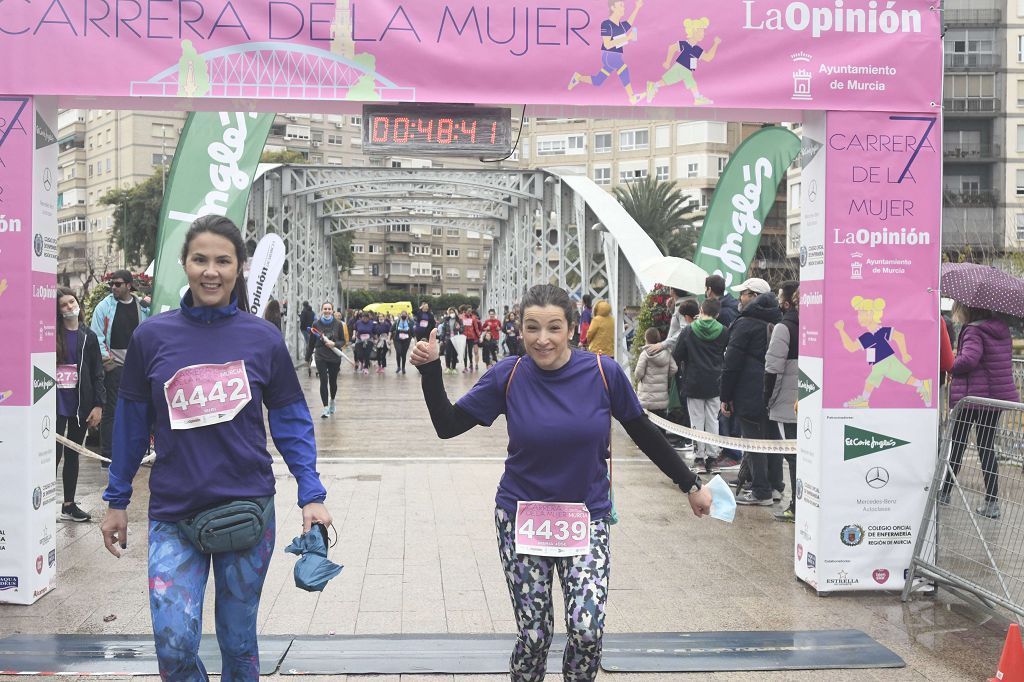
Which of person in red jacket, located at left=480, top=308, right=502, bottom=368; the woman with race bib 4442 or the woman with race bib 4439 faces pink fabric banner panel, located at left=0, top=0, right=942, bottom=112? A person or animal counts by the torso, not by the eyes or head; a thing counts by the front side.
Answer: the person in red jacket

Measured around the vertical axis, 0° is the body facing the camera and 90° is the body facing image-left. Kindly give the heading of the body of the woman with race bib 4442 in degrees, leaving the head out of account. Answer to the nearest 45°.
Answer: approximately 0°

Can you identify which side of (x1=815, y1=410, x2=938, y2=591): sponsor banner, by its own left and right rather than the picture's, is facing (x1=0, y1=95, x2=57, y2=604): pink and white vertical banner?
right

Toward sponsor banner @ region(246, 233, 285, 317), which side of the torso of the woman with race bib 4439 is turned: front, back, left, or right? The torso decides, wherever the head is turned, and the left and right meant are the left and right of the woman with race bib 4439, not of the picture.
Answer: back

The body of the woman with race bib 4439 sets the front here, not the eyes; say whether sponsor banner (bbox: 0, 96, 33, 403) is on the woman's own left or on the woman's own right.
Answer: on the woman's own right

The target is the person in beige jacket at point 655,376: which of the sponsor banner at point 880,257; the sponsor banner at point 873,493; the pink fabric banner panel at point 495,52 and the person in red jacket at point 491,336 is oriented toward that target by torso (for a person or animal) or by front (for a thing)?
the person in red jacket
